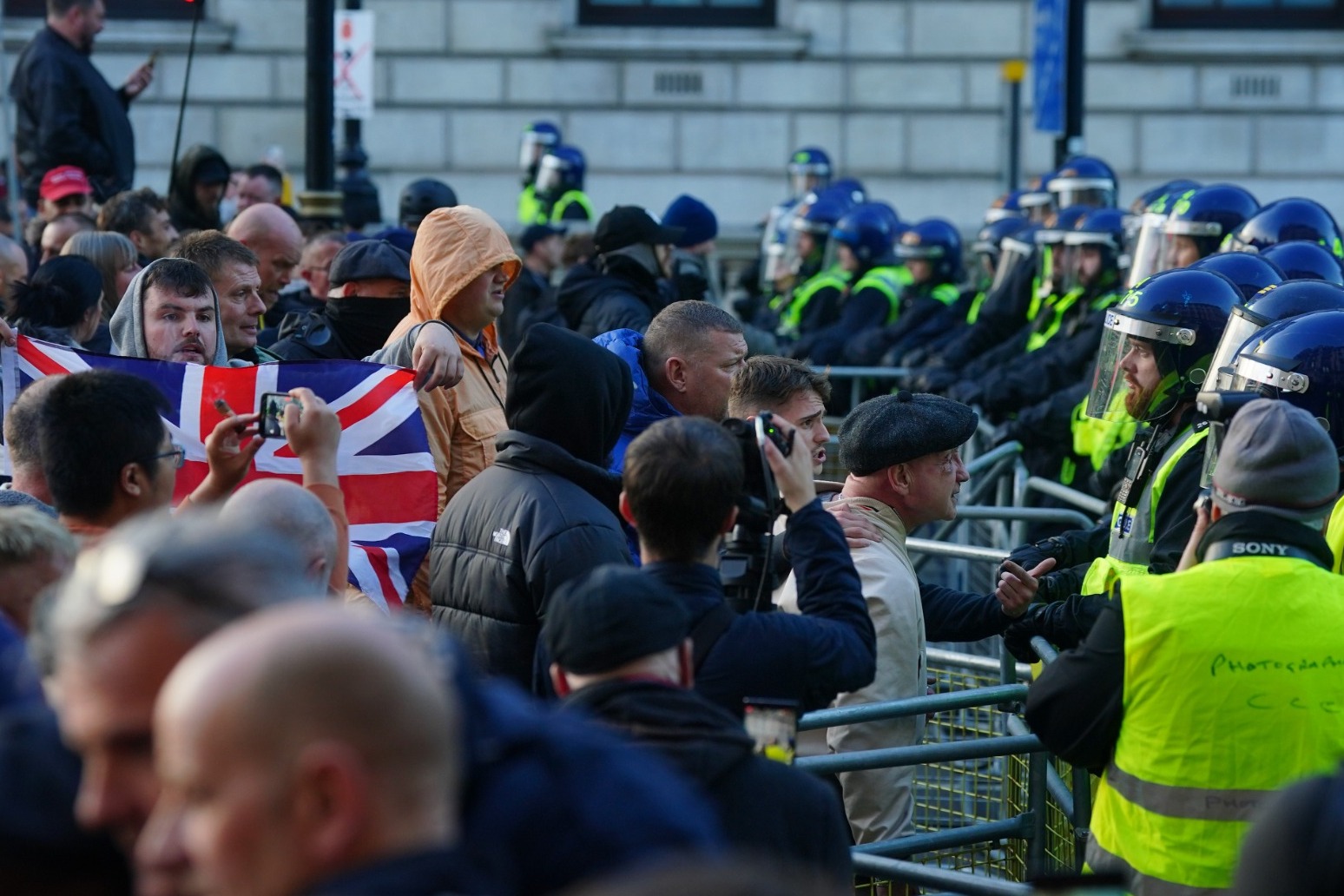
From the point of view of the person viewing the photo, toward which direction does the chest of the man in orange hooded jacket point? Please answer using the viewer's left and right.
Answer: facing the viewer and to the right of the viewer

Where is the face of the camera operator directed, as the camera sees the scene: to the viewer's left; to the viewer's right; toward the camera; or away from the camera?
away from the camera

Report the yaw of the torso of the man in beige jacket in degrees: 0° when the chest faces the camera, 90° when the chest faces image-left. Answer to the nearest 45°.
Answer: approximately 270°

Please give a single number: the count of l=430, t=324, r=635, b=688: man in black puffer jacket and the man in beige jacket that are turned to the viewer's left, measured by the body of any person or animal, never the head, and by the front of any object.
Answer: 0

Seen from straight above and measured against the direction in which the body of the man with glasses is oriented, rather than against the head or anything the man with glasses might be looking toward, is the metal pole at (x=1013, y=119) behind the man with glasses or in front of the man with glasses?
in front

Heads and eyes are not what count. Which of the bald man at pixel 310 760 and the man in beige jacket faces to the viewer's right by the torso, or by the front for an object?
the man in beige jacket

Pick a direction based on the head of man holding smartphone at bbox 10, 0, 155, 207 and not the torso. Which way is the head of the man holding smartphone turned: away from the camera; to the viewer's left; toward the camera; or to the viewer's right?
to the viewer's right

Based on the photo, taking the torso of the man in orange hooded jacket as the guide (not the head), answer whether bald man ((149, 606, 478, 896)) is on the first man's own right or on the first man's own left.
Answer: on the first man's own right

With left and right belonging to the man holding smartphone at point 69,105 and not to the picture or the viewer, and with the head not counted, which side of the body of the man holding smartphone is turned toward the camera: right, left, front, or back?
right
